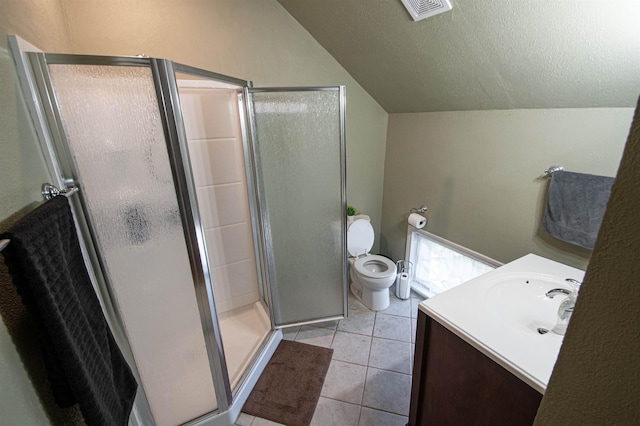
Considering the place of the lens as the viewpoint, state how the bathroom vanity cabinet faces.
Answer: facing away from the viewer and to the left of the viewer

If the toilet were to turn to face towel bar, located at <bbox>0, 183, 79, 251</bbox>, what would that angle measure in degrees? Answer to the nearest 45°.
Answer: approximately 90° to its right

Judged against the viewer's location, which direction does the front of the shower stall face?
facing the viewer and to the right of the viewer

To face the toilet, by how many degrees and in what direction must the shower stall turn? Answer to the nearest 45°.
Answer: approximately 45° to its left

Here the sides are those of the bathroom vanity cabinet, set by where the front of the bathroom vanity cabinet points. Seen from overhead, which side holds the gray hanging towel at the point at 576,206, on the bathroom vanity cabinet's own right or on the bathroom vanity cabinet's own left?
on the bathroom vanity cabinet's own right

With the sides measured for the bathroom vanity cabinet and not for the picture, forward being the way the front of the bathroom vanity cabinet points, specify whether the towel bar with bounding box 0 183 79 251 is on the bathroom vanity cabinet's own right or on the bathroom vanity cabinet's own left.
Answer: on the bathroom vanity cabinet's own left

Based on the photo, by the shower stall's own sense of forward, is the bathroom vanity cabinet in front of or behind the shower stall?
in front

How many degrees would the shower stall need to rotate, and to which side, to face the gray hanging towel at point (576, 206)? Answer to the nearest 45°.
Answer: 0° — it already faces it

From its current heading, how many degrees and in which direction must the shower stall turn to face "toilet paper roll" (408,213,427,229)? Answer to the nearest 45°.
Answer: approximately 45° to its left

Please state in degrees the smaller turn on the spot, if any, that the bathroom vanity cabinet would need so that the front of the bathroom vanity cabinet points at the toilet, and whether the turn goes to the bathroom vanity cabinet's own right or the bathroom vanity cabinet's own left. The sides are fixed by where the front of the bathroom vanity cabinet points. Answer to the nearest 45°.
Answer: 0° — it already faces it

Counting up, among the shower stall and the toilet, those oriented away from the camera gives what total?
0

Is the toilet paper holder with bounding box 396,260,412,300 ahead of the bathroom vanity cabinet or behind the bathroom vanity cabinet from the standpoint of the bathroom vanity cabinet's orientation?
ahead
